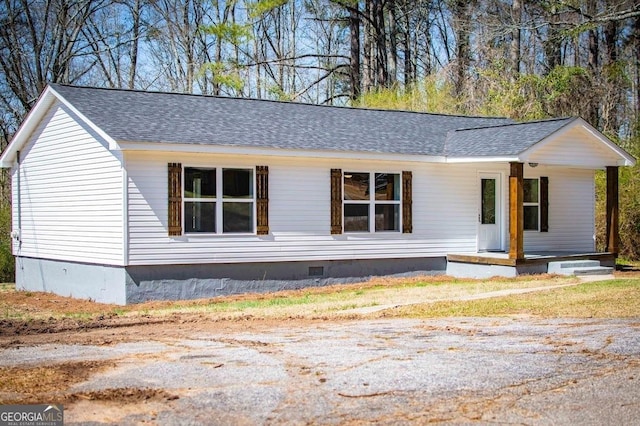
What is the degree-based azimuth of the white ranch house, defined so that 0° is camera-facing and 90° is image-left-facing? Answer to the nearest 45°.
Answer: approximately 315°

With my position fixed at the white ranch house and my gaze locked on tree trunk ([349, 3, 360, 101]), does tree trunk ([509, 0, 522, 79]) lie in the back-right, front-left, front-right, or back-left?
front-right

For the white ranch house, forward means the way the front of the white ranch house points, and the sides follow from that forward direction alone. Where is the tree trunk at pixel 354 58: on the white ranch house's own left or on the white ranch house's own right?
on the white ranch house's own left

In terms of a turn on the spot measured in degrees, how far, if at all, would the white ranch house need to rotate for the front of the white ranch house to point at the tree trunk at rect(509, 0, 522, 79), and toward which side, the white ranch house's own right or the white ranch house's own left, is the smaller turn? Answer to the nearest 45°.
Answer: approximately 90° to the white ranch house's own left
